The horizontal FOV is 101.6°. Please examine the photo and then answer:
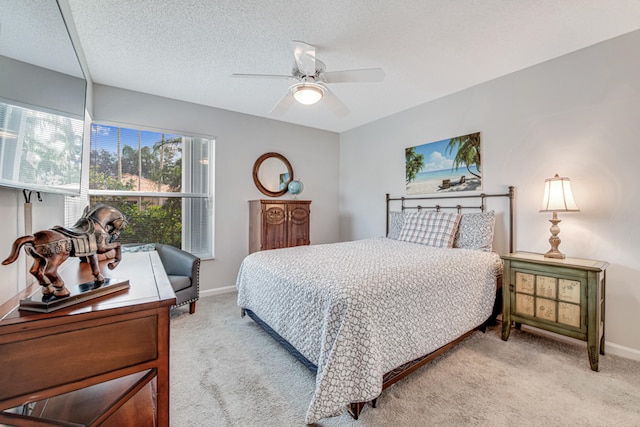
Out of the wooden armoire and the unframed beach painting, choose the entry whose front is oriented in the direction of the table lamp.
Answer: the wooden armoire

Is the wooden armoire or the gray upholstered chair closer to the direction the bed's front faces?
the gray upholstered chair

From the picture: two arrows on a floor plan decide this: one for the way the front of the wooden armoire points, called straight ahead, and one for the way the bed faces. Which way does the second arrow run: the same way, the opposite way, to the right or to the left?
to the right

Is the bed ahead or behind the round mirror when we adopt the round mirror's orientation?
ahead

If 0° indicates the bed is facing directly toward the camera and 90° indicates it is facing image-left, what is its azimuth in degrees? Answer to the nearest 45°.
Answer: approximately 45°

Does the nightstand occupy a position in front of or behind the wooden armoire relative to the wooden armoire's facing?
in front

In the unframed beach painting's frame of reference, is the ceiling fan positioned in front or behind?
in front

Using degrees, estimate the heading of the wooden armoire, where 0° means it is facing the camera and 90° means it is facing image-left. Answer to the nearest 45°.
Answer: approximately 315°

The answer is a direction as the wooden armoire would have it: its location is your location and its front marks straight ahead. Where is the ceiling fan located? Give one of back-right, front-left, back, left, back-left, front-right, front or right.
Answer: front-right

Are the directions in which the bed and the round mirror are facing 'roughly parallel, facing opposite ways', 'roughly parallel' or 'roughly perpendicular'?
roughly perpendicular

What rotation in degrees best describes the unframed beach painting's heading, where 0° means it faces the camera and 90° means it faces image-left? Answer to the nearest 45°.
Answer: approximately 45°

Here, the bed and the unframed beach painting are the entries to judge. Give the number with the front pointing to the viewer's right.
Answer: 0
